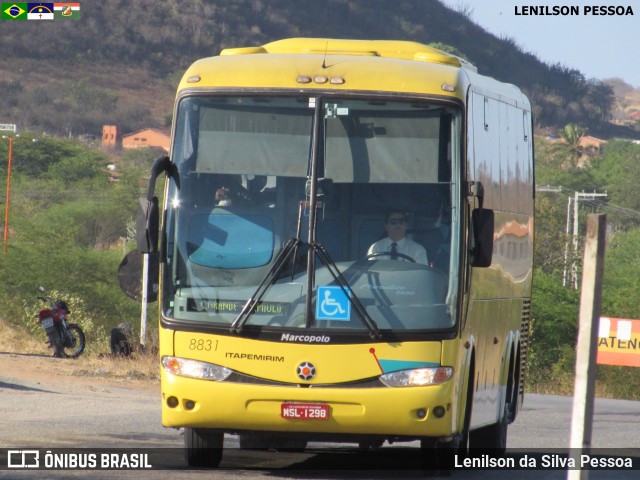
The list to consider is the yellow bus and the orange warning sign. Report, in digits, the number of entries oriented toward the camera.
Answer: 2

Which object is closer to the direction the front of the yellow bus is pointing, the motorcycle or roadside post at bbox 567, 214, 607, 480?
the roadside post

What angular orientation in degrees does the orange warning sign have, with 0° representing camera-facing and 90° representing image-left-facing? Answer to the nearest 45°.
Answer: approximately 0°

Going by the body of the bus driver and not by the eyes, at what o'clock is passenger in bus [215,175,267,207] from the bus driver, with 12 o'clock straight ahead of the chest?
The passenger in bus is roughly at 3 o'clock from the bus driver.
